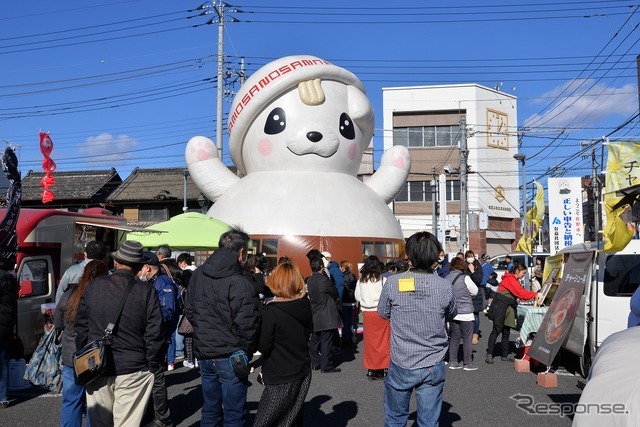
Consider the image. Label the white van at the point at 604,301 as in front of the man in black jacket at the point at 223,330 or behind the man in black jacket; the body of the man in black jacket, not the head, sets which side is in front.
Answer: in front

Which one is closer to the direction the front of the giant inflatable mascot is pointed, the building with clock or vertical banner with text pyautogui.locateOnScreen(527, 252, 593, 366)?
the vertical banner with text

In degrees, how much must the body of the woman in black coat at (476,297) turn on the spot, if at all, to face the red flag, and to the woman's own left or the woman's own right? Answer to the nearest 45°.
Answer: approximately 45° to the woman's own right

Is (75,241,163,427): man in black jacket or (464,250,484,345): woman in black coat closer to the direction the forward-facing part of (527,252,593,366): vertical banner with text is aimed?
the man in black jacket

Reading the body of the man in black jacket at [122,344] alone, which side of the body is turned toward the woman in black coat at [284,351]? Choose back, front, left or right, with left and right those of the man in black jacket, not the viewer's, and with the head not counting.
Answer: right

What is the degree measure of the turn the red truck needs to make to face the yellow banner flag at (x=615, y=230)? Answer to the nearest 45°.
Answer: approximately 90° to its left

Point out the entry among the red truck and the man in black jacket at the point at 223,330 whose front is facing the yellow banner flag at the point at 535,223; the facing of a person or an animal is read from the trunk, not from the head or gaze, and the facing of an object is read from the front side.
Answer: the man in black jacket

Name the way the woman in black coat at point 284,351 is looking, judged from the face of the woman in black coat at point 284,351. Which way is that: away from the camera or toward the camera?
away from the camera

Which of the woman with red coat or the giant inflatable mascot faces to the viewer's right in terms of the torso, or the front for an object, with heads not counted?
the woman with red coat

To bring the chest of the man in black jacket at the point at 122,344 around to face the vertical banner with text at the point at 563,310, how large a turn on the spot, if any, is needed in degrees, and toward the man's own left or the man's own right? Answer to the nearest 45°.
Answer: approximately 90° to the man's own right

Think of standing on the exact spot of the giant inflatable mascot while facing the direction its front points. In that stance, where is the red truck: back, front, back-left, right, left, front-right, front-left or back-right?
front-right

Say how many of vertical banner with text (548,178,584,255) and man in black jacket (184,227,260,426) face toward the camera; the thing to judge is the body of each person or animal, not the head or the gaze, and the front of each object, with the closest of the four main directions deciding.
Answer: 1

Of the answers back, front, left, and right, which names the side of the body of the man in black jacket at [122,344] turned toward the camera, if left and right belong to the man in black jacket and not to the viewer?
back

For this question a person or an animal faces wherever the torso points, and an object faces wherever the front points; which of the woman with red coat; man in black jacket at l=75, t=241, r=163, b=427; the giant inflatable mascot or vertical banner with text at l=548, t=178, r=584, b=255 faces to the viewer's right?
the woman with red coat
